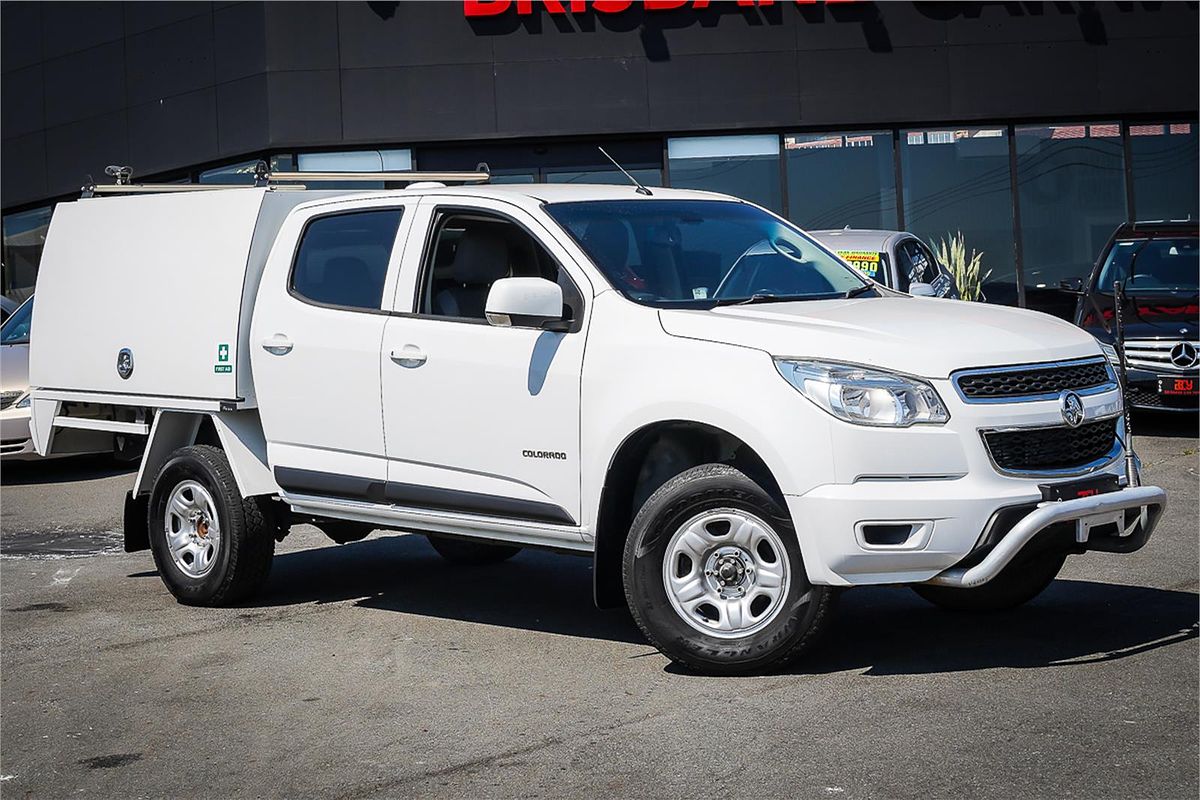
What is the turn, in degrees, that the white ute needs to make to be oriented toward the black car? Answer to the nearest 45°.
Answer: approximately 90° to its left

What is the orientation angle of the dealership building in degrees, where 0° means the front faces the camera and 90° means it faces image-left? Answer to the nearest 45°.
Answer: approximately 0°

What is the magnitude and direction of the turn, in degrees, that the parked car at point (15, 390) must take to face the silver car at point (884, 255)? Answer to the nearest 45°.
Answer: approximately 90° to its left

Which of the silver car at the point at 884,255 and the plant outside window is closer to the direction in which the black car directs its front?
the silver car

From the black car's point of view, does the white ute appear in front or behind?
in front

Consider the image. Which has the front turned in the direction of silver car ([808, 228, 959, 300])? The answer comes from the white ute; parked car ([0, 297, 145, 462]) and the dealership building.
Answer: the dealership building

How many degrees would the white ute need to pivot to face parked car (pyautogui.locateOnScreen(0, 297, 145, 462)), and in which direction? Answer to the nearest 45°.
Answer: approximately 180°

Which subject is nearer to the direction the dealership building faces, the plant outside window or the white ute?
the white ute

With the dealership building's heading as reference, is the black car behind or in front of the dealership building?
in front

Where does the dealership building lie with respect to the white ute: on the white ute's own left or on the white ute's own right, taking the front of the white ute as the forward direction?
on the white ute's own left

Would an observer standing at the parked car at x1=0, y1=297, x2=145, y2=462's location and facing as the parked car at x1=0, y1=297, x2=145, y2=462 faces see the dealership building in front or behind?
behind

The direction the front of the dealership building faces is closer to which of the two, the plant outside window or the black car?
the black car

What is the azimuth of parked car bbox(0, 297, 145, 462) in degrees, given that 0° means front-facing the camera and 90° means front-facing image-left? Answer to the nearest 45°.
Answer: approximately 45°
